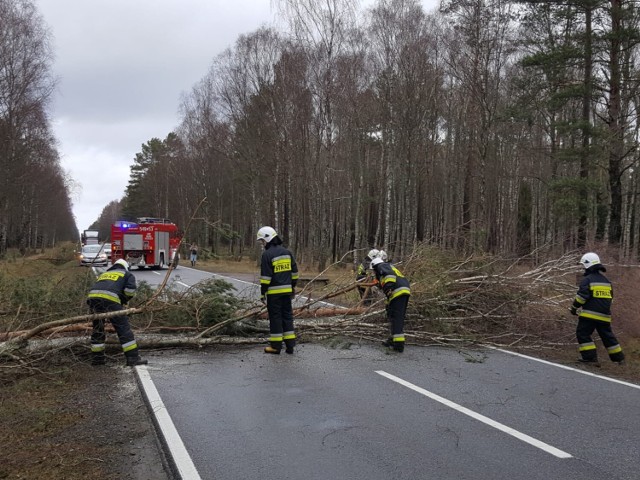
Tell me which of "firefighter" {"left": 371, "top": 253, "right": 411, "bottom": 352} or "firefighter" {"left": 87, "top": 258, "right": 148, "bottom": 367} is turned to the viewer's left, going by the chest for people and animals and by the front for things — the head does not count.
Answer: "firefighter" {"left": 371, "top": 253, "right": 411, "bottom": 352}

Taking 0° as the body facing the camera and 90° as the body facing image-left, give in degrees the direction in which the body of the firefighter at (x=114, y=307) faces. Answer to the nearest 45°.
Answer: approximately 225°

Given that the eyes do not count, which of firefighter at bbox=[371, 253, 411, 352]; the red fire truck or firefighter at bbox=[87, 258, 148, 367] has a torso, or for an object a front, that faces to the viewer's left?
firefighter at bbox=[371, 253, 411, 352]

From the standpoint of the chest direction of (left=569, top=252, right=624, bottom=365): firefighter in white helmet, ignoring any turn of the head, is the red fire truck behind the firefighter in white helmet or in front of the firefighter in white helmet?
in front

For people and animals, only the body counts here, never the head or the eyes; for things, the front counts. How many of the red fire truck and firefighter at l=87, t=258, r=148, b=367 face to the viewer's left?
0

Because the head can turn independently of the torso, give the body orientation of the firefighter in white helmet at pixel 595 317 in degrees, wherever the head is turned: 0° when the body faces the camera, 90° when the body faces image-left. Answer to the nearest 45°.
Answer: approximately 135°

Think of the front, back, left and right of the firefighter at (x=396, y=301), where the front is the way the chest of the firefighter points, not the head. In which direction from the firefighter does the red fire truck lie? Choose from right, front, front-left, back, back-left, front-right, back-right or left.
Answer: front-right

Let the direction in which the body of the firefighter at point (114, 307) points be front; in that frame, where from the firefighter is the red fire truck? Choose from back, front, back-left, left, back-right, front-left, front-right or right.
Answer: front-left

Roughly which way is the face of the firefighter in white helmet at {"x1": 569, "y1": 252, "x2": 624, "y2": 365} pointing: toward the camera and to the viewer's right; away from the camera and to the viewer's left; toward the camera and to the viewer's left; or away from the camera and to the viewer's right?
away from the camera and to the viewer's left

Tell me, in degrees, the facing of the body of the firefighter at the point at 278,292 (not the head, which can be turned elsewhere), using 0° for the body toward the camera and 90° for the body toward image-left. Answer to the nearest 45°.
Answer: approximately 135°

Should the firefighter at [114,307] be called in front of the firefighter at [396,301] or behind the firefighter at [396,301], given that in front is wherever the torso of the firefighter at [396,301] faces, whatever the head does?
in front
